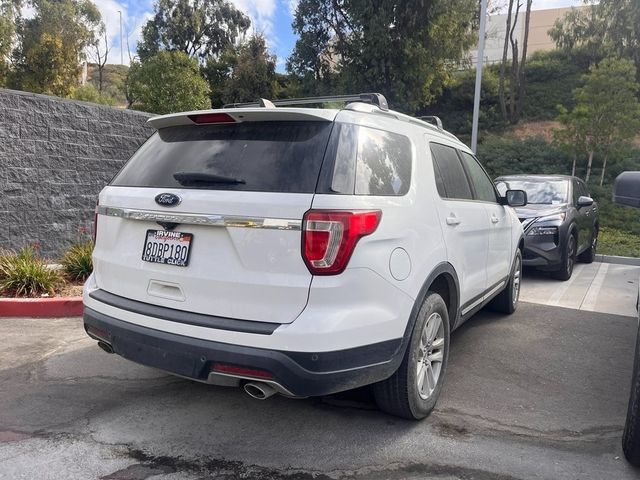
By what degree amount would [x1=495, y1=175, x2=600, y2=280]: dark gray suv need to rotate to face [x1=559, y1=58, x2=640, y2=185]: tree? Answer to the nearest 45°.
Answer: approximately 135° to its right

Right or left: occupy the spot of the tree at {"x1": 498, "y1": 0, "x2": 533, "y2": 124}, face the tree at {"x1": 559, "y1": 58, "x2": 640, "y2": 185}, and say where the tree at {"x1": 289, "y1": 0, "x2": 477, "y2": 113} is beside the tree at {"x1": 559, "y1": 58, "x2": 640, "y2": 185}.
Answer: right

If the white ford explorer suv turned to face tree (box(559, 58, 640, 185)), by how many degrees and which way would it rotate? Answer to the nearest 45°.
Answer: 0° — it already faces it

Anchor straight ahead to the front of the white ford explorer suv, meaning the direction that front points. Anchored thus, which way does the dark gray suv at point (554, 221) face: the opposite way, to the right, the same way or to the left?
the opposite way

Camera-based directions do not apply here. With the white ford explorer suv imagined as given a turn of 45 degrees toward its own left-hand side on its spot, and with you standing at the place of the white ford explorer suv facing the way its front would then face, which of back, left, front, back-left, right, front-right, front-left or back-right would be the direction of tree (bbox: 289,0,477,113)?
front

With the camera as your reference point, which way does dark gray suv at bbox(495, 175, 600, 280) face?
facing the viewer and to the left of the viewer

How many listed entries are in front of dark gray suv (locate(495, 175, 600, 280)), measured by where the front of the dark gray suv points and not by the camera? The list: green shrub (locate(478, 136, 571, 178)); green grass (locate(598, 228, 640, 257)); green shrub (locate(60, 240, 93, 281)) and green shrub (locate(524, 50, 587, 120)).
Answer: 1

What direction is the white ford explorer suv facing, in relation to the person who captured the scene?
facing away from the viewer and to the right of the viewer

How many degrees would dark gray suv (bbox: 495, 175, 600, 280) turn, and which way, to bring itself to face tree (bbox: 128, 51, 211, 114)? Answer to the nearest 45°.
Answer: approximately 90° to its right

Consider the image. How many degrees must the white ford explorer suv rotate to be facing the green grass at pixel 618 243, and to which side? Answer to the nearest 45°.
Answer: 0° — it already faces it

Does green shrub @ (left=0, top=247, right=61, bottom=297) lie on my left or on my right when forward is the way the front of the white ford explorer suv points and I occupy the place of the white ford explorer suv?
on my left

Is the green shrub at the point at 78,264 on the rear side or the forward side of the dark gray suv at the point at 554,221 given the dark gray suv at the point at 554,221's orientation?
on the forward side

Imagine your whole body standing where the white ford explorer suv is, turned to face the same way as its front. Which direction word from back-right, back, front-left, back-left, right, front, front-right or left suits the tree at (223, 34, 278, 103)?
front-left

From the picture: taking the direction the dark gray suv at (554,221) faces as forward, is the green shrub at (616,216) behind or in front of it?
behind

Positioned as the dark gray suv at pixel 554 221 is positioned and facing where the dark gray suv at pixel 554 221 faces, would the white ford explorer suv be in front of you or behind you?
in front
